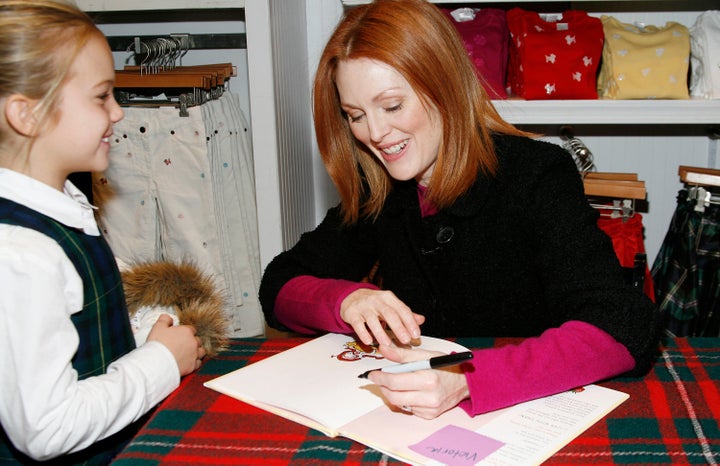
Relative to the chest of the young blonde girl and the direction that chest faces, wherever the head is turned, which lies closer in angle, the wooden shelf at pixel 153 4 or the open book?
the open book

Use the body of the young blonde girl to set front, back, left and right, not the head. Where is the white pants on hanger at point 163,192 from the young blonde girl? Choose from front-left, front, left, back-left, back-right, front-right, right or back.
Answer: left

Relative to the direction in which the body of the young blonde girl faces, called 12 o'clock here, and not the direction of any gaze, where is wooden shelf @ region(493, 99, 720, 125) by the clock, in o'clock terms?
The wooden shelf is roughly at 11 o'clock from the young blonde girl.

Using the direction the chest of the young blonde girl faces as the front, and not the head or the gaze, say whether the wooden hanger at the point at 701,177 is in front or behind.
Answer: in front

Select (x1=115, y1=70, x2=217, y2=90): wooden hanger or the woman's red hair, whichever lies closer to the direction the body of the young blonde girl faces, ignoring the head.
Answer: the woman's red hair

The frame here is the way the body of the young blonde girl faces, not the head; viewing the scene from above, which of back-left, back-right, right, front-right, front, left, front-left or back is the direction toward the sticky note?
front-right

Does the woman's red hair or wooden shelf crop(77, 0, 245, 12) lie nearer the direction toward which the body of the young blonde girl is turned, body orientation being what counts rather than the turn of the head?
the woman's red hair

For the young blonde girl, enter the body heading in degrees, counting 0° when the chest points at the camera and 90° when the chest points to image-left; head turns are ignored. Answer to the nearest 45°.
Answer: approximately 270°

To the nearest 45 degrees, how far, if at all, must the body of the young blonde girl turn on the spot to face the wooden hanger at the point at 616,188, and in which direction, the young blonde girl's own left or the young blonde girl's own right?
approximately 45° to the young blonde girl's own left

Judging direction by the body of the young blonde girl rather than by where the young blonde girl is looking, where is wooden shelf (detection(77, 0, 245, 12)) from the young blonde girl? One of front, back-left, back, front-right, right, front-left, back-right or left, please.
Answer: left

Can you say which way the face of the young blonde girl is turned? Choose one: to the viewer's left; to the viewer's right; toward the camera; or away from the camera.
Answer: to the viewer's right
